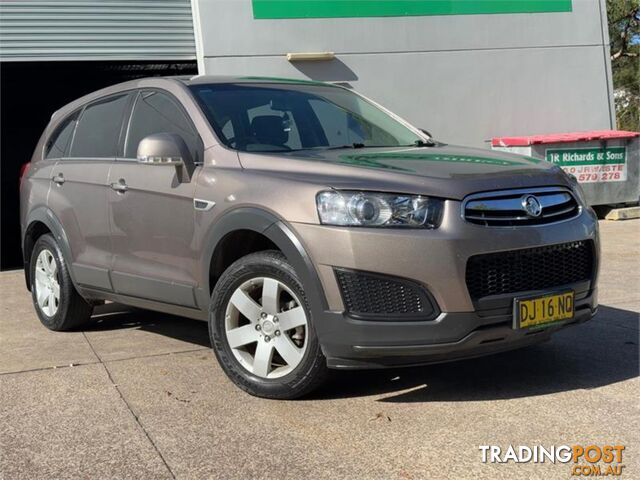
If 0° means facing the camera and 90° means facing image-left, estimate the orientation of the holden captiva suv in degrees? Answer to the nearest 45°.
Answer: approximately 315°
